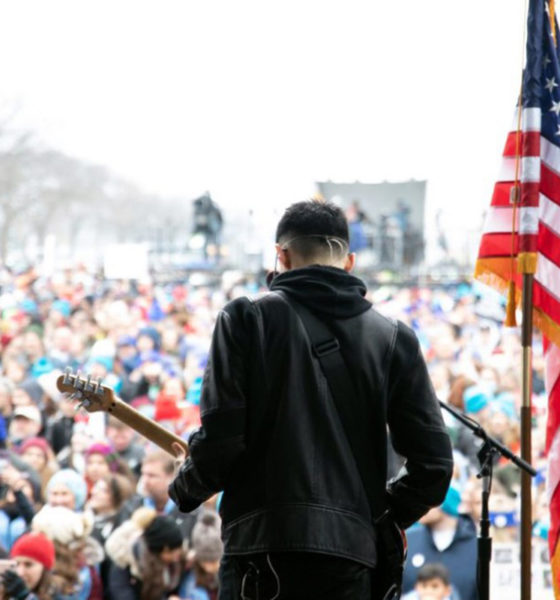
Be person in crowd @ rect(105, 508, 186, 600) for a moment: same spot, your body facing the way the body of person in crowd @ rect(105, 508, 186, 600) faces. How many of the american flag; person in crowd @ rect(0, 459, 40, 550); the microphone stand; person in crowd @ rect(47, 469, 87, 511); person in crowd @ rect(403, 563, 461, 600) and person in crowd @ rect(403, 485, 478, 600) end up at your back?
2

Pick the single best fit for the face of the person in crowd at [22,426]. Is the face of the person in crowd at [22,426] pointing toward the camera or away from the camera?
toward the camera

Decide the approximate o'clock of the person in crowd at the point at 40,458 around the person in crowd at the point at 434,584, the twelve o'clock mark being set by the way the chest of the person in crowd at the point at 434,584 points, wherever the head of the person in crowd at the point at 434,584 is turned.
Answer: the person in crowd at the point at 40,458 is roughly at 4 o'clock from the person in crowd at the point at 434,584.

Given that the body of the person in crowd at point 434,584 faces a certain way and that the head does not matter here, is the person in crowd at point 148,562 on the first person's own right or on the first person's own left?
on the first person's own right

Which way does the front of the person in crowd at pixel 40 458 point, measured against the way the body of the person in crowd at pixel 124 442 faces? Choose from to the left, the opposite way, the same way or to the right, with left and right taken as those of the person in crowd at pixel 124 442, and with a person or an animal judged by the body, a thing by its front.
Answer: the same way

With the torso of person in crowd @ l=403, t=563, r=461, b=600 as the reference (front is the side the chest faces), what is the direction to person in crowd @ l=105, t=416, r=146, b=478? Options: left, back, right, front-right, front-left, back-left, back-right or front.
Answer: back-right

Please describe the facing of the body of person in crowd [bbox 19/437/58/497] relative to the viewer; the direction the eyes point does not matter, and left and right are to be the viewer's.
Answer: facing the viewer

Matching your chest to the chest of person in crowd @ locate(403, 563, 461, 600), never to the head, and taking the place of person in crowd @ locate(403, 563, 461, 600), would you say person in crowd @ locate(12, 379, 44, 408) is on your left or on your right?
on your right

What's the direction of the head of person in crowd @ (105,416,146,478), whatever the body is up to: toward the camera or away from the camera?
toward the camera

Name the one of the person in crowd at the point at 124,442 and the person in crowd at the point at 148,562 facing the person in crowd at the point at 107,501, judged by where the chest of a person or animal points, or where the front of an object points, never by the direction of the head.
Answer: the person in crowd at the point at 124,442

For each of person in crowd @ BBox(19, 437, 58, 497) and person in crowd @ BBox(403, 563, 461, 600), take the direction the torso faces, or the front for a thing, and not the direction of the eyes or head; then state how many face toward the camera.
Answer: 2

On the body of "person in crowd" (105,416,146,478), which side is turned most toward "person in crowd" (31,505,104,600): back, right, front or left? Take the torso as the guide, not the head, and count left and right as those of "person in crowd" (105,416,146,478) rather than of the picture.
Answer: front

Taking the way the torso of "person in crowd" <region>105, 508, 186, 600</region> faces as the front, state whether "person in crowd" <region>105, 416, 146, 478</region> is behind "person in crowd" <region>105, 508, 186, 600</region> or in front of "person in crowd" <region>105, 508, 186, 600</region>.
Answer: behind

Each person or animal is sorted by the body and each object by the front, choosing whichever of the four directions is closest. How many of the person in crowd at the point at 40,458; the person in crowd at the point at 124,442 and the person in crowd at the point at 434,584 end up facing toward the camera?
3

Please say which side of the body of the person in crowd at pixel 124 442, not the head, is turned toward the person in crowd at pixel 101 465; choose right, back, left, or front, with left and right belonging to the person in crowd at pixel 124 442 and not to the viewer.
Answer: front

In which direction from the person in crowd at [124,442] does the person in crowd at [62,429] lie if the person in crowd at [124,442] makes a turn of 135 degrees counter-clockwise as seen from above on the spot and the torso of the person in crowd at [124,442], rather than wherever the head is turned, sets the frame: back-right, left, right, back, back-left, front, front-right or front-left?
left

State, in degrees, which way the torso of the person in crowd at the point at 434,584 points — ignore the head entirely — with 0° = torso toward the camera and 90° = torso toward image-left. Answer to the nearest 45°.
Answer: approximately 0°

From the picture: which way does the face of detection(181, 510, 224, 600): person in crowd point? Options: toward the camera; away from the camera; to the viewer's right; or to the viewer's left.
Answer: toward the camera

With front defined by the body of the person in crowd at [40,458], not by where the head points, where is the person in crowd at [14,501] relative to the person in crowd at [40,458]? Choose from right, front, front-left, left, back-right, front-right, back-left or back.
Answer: front

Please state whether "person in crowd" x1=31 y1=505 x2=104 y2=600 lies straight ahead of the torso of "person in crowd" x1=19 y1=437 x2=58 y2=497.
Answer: yes
